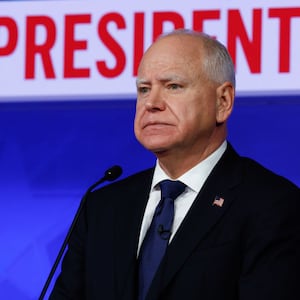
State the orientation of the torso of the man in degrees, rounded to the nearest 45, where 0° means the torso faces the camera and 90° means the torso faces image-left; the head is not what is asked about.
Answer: approximately 45°

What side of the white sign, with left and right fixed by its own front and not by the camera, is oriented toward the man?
front

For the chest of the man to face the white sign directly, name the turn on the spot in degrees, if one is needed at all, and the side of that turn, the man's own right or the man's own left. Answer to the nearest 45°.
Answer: approximately 135° to the man's own right

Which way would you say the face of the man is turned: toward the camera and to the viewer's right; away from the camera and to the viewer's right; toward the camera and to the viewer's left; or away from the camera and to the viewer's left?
toward the camera and to the viewer's left

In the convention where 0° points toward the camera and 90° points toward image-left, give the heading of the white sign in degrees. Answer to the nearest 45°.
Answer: approximately 0°

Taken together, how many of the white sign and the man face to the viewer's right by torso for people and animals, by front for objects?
0
